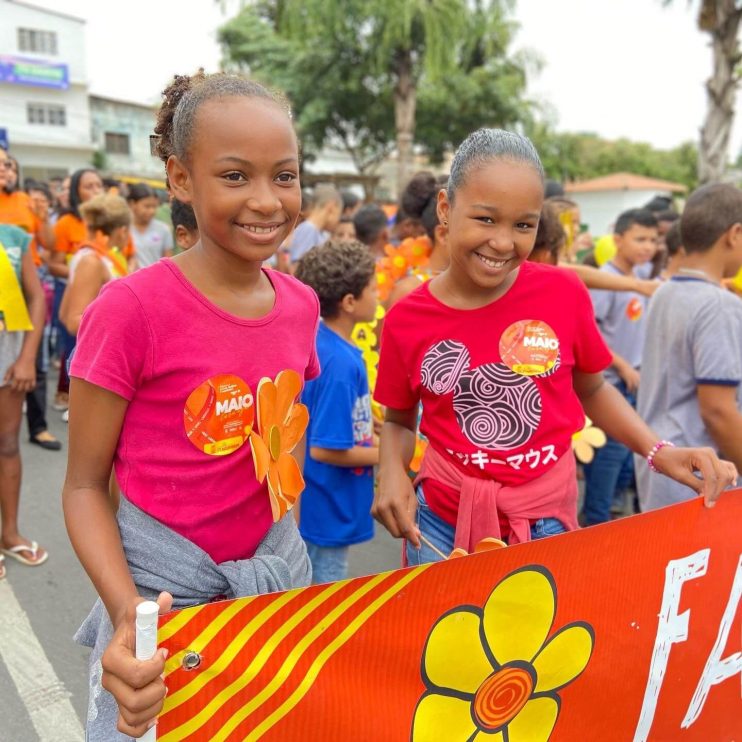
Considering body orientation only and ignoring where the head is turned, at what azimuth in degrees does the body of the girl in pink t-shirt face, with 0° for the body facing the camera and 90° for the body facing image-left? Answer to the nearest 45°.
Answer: approximately 315°

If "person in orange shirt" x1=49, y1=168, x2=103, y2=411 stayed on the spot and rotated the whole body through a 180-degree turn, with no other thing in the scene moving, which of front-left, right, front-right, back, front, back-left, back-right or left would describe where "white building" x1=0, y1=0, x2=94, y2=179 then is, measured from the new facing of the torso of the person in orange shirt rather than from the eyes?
front-right

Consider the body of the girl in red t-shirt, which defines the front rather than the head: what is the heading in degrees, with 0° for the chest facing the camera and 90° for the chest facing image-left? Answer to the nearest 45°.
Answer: approximately 0°

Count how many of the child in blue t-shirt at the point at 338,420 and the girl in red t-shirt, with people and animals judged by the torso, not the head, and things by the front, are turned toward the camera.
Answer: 1

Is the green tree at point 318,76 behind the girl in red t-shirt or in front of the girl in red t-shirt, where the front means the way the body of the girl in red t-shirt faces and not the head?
behind

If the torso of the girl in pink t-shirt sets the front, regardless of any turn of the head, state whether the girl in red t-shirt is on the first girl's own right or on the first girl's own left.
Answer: on the first girl's own left

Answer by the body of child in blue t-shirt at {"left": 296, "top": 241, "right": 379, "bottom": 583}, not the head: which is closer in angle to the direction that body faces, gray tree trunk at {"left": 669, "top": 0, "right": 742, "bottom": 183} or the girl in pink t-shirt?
the gray tree trunk
